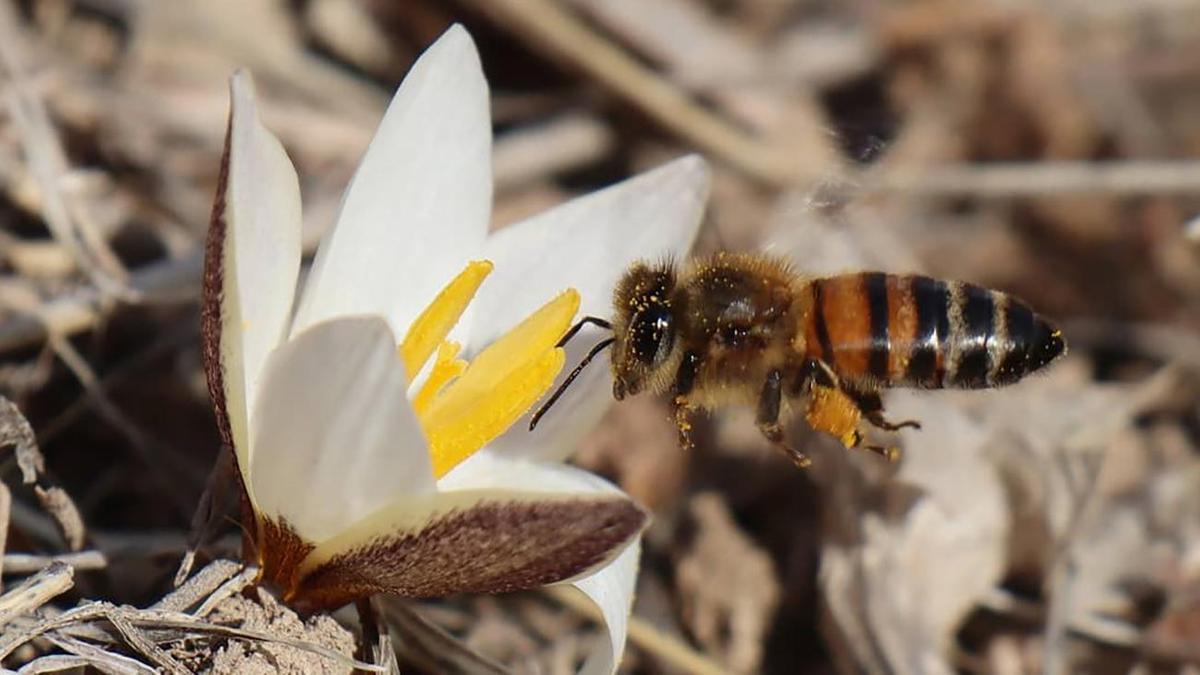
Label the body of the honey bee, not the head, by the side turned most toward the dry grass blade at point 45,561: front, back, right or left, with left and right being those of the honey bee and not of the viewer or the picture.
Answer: front

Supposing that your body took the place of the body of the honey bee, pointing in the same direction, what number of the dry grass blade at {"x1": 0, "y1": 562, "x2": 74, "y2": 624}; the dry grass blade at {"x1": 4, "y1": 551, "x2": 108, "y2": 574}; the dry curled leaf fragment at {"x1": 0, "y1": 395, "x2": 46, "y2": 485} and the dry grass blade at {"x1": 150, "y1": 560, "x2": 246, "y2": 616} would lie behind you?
0

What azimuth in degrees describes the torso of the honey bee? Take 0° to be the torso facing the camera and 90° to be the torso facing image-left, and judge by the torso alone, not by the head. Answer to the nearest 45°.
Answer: approximately 90°

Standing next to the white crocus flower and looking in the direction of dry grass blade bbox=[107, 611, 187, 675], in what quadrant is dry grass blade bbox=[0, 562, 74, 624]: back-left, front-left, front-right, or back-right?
front-right

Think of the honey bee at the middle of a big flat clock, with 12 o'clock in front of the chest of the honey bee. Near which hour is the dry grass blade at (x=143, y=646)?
The dry grass blade is roughly at 11 o'clock from the honey bee.

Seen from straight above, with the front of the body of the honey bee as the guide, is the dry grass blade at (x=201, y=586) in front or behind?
in front

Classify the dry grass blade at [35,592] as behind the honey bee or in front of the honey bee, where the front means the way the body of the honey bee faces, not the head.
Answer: in front

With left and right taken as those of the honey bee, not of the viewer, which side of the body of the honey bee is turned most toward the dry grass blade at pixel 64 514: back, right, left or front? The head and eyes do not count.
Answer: front

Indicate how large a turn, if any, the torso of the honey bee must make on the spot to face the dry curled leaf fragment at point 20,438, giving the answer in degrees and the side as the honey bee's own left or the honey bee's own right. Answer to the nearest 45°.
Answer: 0° — it already faces it
